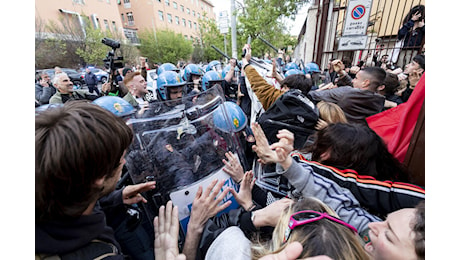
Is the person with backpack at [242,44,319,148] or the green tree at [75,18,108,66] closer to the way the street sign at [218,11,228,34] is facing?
the person with backpack

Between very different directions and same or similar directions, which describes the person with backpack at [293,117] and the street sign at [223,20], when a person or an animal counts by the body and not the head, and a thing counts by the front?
very different directions

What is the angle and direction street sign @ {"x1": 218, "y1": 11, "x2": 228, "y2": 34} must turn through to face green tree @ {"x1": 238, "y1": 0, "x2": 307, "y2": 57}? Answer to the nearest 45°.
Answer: approximately 135° to its left

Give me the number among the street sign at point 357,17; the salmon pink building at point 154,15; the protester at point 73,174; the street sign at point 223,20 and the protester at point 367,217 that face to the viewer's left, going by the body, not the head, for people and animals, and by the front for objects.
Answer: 1

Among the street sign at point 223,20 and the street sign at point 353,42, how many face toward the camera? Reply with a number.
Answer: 2

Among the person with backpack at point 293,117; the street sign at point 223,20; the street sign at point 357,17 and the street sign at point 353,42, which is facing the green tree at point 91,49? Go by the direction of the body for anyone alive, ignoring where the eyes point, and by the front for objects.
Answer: the person with backpack

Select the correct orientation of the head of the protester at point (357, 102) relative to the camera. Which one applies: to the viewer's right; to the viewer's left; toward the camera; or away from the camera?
to the viewer's left

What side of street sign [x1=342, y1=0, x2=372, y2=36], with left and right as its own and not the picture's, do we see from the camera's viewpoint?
front

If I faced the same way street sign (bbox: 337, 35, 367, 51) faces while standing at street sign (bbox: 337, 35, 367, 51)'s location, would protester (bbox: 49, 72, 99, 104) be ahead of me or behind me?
ahead

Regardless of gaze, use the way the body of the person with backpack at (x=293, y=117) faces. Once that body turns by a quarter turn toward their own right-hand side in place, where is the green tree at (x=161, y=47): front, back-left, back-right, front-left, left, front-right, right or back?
left

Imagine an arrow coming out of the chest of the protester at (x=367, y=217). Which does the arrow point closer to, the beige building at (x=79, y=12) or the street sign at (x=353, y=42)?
the beige building

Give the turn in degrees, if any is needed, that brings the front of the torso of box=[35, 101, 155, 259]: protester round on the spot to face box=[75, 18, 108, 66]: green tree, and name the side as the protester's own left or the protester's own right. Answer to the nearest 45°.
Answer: approximately 45° to the protester's own left

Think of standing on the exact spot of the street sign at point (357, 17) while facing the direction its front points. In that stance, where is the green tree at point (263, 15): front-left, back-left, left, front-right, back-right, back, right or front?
back-right

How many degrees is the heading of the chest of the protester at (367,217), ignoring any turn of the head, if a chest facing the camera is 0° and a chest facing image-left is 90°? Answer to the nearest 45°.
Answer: approximately 90°

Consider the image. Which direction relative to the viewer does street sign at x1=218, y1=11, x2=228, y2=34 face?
toward the camera

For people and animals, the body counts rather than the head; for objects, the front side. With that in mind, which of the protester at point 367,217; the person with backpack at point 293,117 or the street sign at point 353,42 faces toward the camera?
the street sign

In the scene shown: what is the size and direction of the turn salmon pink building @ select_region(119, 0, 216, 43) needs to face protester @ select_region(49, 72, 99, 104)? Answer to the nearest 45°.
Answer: approximately 45° to its right

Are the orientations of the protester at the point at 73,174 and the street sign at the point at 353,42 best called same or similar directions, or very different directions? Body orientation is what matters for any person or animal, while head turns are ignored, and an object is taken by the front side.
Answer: very different directions
